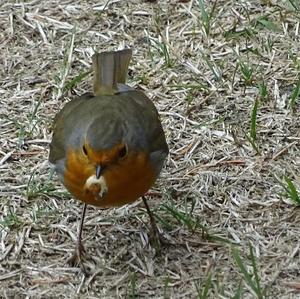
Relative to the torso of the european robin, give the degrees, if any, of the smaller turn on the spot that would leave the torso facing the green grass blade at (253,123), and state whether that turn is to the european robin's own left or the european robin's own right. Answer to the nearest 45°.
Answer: approximately 135° to the european robin's own left

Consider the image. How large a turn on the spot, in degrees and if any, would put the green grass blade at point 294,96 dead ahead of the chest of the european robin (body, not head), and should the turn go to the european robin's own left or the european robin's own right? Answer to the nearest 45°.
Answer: approximately 135° to the european robin's own left

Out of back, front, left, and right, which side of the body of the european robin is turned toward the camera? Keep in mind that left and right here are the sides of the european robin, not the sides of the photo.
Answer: front
